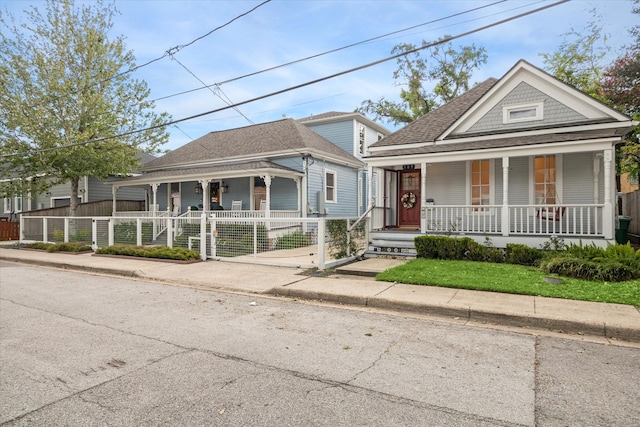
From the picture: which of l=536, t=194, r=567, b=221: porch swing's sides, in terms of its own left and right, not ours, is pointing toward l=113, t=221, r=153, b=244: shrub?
right

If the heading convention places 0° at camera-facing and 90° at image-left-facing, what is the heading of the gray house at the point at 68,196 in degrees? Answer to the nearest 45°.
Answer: approximately 45°

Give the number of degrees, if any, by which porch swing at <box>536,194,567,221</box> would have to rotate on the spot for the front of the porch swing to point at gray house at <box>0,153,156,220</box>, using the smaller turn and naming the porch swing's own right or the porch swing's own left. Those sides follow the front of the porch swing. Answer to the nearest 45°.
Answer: approximately 90° to the porch swing's own right

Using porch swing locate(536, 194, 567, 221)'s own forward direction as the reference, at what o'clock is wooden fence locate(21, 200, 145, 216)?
The wooden fence is roughly at 3 o'clock from the porch swing.

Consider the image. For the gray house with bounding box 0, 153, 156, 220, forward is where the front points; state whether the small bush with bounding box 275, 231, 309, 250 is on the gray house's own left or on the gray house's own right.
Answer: on the gray house's own left

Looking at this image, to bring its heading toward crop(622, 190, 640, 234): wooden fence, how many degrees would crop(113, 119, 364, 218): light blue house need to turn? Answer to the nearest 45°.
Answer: approximately 135° to its left

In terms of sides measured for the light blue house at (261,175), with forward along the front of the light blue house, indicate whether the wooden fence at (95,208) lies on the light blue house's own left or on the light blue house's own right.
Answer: on the light blue house's own right

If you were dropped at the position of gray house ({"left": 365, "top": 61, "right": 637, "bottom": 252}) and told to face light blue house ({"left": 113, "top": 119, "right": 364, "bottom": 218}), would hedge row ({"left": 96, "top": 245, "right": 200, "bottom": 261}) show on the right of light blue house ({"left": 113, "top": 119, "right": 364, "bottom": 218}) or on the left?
left

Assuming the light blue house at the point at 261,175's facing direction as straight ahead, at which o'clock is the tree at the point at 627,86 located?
The tree is roughly at 8 o'clock from the light blue house.

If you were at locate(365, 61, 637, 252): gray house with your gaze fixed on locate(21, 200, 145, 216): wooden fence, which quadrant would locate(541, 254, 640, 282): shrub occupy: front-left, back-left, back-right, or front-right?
back-left

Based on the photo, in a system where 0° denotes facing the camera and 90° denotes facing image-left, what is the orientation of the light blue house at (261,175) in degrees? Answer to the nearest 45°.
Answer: approximately 45°
